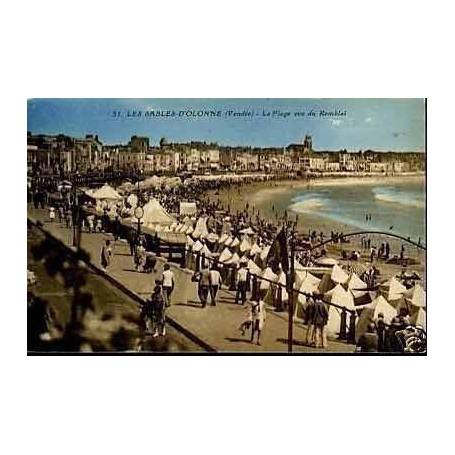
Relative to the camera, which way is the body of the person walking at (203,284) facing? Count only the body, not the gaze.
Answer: away from the camera

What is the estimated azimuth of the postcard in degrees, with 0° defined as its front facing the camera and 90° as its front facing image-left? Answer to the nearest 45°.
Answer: approximately 0°

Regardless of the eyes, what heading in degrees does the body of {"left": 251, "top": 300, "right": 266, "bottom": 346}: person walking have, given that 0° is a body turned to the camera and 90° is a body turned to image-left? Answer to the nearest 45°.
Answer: approximately 0°

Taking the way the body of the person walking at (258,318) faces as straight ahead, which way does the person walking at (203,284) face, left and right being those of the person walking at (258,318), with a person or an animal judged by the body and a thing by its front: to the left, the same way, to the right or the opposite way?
the opposite way
